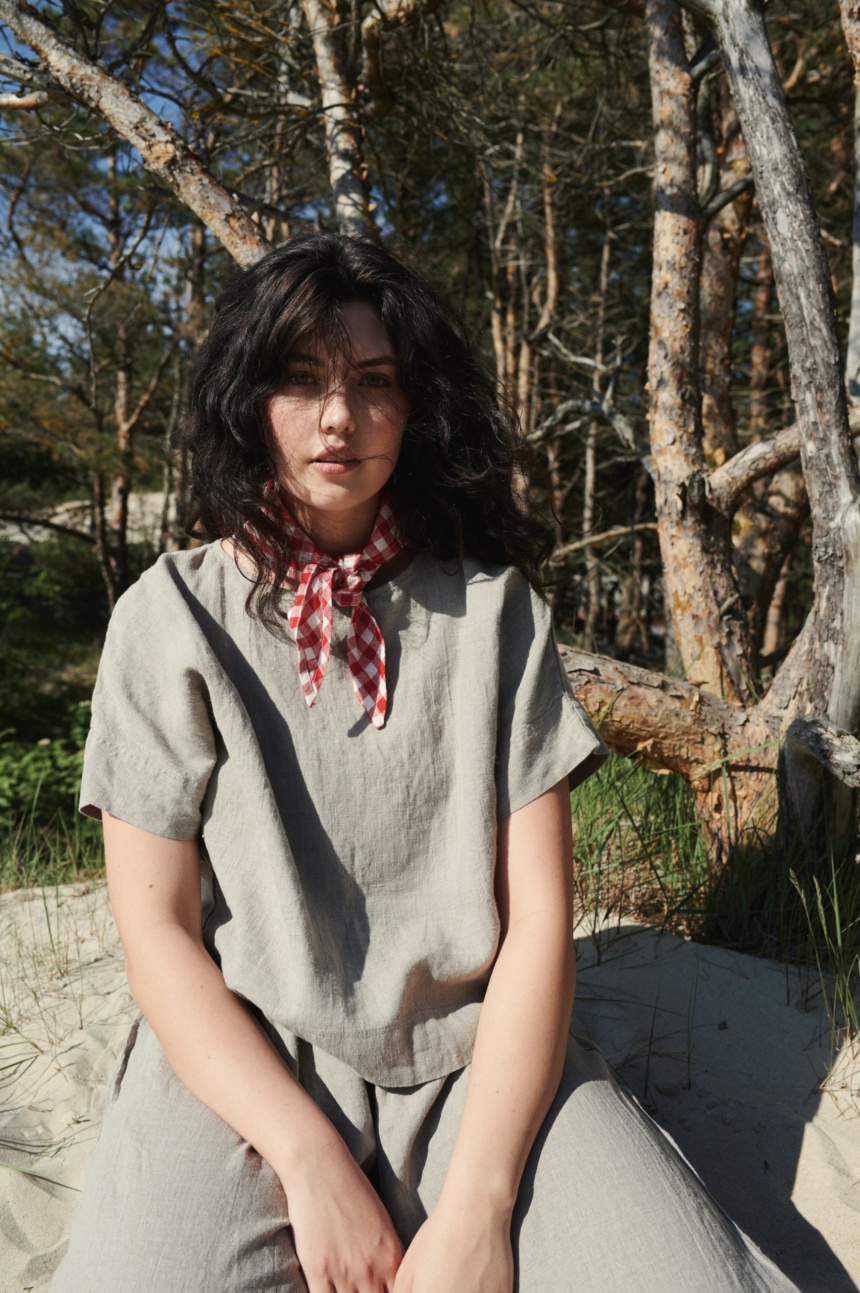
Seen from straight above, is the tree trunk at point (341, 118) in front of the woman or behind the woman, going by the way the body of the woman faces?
behind

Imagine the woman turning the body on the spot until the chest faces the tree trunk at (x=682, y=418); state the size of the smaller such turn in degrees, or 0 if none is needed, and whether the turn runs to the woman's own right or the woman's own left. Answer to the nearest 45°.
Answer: approximately 135° to the woman's own left

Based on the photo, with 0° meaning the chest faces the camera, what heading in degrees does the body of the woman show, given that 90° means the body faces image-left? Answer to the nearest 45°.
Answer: approximately 0°

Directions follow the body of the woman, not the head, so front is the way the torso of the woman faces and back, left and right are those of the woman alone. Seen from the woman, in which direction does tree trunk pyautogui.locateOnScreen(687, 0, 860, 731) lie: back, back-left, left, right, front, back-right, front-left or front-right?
back-left
